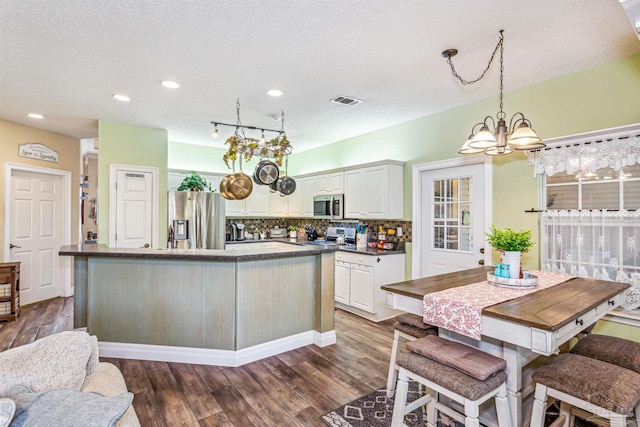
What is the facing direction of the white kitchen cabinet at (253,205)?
toward the camera

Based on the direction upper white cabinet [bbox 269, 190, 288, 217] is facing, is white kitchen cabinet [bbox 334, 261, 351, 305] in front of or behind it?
in front

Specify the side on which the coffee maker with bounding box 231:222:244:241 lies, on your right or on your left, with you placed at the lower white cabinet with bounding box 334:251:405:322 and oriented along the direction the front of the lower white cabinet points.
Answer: on your right

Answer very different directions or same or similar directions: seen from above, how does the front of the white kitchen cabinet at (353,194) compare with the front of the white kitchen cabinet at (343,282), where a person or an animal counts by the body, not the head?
same or similar directions

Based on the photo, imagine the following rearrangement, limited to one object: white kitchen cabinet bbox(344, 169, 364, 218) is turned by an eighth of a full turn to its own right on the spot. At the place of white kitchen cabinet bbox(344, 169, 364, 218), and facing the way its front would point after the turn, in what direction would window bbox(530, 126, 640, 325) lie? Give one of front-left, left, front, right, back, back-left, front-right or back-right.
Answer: back-left

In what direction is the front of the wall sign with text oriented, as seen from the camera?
facing the viewer and to the right of the viewer

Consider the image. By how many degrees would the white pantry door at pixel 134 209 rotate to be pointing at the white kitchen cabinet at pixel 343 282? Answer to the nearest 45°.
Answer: approximately 45° to its left

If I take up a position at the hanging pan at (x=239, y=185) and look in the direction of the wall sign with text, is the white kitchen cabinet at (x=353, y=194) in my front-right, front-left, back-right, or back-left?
back-right

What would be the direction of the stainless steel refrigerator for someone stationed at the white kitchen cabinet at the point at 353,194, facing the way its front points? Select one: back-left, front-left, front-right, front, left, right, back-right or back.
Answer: front-right

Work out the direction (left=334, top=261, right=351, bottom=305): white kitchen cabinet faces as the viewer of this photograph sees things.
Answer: facing the viewer and to the left of the viewer

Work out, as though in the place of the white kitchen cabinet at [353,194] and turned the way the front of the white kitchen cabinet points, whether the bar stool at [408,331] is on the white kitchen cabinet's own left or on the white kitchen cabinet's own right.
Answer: on the white kitchen cabinet's own left

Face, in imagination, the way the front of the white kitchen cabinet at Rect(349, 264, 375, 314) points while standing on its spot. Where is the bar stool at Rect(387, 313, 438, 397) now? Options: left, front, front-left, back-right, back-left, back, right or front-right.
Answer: front-left

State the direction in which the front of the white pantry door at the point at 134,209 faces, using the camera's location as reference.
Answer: facing the viewer

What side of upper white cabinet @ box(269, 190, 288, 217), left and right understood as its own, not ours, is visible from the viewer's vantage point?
front
